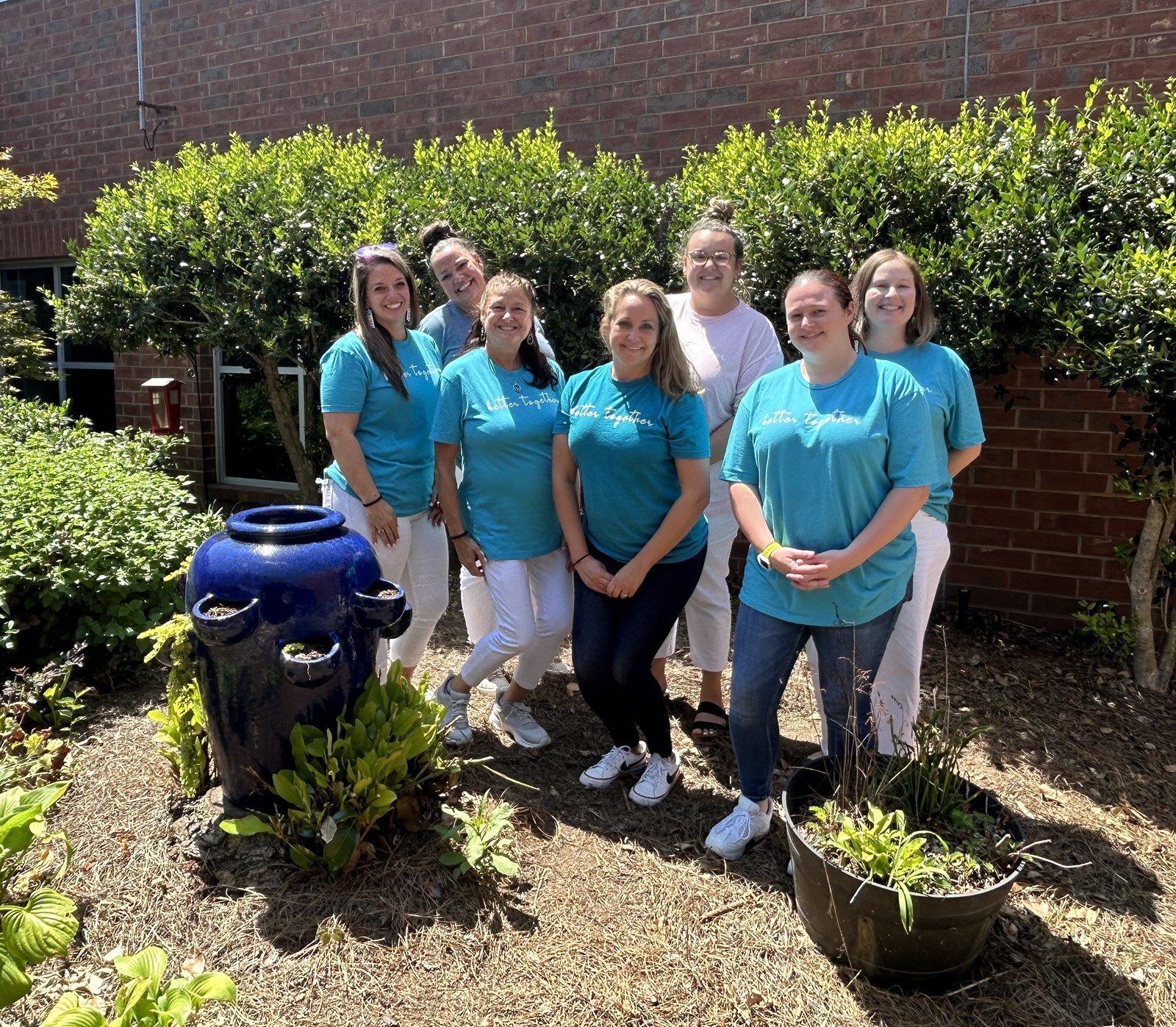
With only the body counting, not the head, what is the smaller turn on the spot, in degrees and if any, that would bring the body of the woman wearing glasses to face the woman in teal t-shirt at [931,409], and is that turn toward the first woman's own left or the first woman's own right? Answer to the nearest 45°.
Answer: approximately 45° to the first woman's own left

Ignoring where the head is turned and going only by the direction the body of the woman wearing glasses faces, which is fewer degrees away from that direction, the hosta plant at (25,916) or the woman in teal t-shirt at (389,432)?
the hosta plant

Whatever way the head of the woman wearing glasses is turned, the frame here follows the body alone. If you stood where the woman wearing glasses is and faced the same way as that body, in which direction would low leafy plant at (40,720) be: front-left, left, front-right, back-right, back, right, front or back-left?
right

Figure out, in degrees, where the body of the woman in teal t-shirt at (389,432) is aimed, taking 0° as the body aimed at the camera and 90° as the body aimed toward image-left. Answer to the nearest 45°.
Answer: approximately 315°

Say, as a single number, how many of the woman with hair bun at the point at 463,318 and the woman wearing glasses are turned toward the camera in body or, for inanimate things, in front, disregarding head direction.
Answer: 2

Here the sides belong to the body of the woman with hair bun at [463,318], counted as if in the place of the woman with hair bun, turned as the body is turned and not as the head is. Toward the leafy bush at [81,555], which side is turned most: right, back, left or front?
right

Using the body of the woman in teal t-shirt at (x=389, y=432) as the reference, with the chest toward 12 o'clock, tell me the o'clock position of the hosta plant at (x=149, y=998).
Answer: The hosta plant is roughly at 2 o'clock from the woman in teal t-shirt.

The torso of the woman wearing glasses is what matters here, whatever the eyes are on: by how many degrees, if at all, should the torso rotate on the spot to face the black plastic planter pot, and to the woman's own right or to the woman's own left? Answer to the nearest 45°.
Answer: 0° — they already face it

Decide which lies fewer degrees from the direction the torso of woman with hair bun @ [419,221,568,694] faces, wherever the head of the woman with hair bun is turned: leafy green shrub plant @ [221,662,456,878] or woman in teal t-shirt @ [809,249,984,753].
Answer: the leafy green shrub plant

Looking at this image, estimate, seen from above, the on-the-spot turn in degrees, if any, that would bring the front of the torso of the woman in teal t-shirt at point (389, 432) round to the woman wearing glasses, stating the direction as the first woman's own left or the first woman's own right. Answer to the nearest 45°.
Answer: approximately 45° to the first woman's own left

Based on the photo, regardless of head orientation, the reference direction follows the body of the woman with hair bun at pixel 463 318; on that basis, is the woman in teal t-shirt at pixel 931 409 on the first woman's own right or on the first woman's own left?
on the first woman's own left
